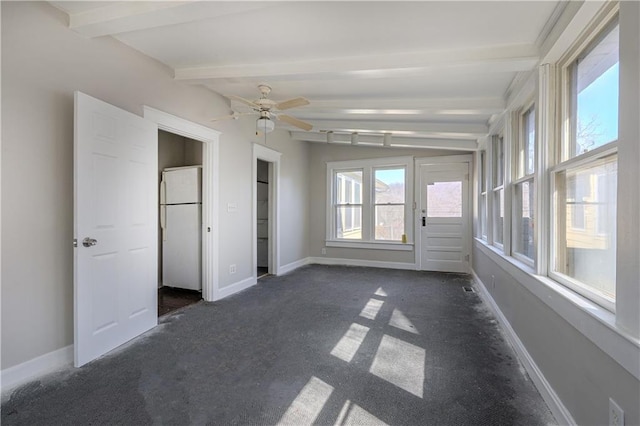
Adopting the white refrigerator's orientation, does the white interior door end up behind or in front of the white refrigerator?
in front

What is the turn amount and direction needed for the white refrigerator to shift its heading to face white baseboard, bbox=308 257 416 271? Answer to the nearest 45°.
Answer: approximately 135° to its left

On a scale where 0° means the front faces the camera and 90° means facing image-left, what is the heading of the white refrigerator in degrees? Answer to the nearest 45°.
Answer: approximately 45°

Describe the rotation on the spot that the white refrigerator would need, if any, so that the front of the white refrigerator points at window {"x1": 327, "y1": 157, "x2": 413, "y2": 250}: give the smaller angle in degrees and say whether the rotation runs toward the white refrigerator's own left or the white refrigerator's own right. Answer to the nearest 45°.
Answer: approximately 135° to the white refrigerator's own left
